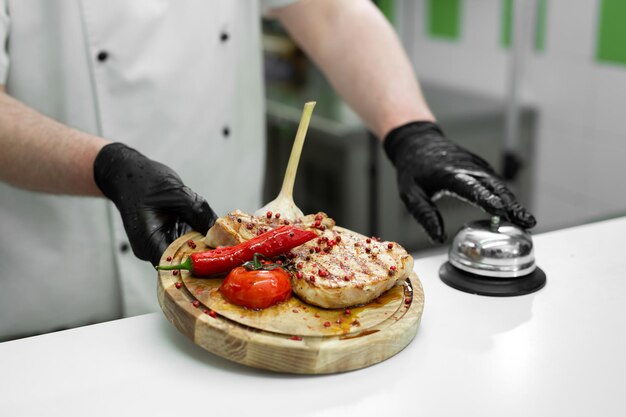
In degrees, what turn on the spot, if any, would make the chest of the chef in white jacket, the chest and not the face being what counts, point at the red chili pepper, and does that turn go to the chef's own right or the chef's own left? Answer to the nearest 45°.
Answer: approximately 45° to the chef's own right

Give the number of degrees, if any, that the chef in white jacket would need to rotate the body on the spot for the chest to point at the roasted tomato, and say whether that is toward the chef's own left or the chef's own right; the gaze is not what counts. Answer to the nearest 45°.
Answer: approximately 45° to the chef's own right

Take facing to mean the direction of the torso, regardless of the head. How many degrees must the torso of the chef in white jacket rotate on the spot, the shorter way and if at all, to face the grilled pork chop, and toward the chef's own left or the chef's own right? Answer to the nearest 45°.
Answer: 0° — they already face it

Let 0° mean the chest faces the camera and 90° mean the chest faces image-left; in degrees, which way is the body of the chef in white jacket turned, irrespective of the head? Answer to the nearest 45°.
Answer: approximately 315°
